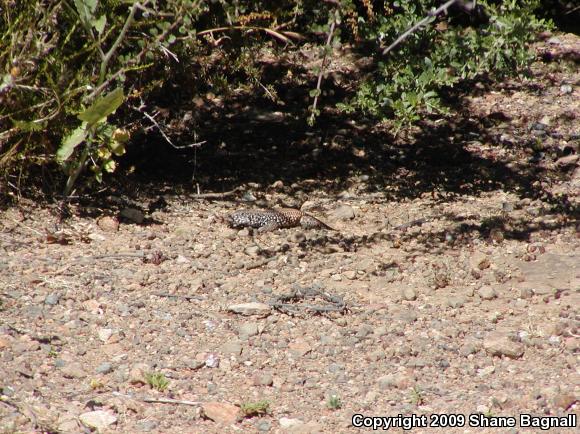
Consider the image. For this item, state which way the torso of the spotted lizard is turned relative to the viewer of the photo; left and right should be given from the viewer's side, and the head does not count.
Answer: facing to the left of the viewer

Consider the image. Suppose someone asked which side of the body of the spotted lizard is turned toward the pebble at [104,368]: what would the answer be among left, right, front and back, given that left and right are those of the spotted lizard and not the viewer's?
left

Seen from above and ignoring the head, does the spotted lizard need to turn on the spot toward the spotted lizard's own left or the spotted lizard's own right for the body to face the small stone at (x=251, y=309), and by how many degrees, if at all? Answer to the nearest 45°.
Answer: approximately 90° to the spotted lizard's own left

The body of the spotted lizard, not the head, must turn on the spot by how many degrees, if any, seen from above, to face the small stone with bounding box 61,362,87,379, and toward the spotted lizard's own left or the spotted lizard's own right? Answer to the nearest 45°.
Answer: approximately 45° to the spotted lizard's own left

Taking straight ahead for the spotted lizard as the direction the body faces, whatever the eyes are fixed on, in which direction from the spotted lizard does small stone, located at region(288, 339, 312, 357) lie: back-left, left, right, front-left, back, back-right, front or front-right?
left

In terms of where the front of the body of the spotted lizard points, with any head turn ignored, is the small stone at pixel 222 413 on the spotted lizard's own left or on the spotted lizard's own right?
on the spotted lizard's own left

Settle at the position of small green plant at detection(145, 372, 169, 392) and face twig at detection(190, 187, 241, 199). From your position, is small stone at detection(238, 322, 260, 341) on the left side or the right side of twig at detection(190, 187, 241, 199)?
right

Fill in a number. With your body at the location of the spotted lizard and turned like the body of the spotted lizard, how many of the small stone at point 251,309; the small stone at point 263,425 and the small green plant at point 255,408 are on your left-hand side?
3

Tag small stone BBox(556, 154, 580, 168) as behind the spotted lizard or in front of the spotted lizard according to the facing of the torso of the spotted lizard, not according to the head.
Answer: behind

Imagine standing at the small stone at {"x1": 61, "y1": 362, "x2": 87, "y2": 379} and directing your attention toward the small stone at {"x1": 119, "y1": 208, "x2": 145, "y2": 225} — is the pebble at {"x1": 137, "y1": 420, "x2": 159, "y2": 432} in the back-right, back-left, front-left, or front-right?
back-right

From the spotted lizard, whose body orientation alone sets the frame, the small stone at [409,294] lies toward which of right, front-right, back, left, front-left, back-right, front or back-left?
back-left

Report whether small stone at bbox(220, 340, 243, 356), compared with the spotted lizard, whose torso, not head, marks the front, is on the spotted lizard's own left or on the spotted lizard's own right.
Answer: on the spotted lizard's own left

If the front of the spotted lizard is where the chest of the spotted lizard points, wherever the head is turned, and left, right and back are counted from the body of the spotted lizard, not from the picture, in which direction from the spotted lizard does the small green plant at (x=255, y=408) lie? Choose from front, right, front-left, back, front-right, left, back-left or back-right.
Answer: left

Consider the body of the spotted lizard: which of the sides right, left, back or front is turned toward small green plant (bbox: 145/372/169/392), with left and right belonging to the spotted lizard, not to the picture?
left

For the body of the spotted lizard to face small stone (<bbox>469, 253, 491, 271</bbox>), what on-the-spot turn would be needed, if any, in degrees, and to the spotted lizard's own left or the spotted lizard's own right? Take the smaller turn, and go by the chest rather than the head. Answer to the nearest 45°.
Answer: approximately 135° to the spotted lizard's own left
